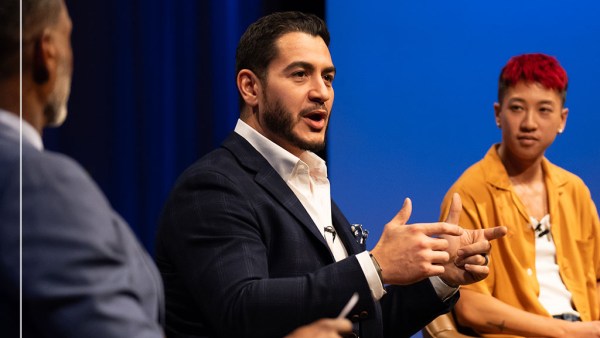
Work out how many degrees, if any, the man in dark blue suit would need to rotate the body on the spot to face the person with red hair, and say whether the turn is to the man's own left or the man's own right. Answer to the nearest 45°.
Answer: approximately 90° to the man's own left
